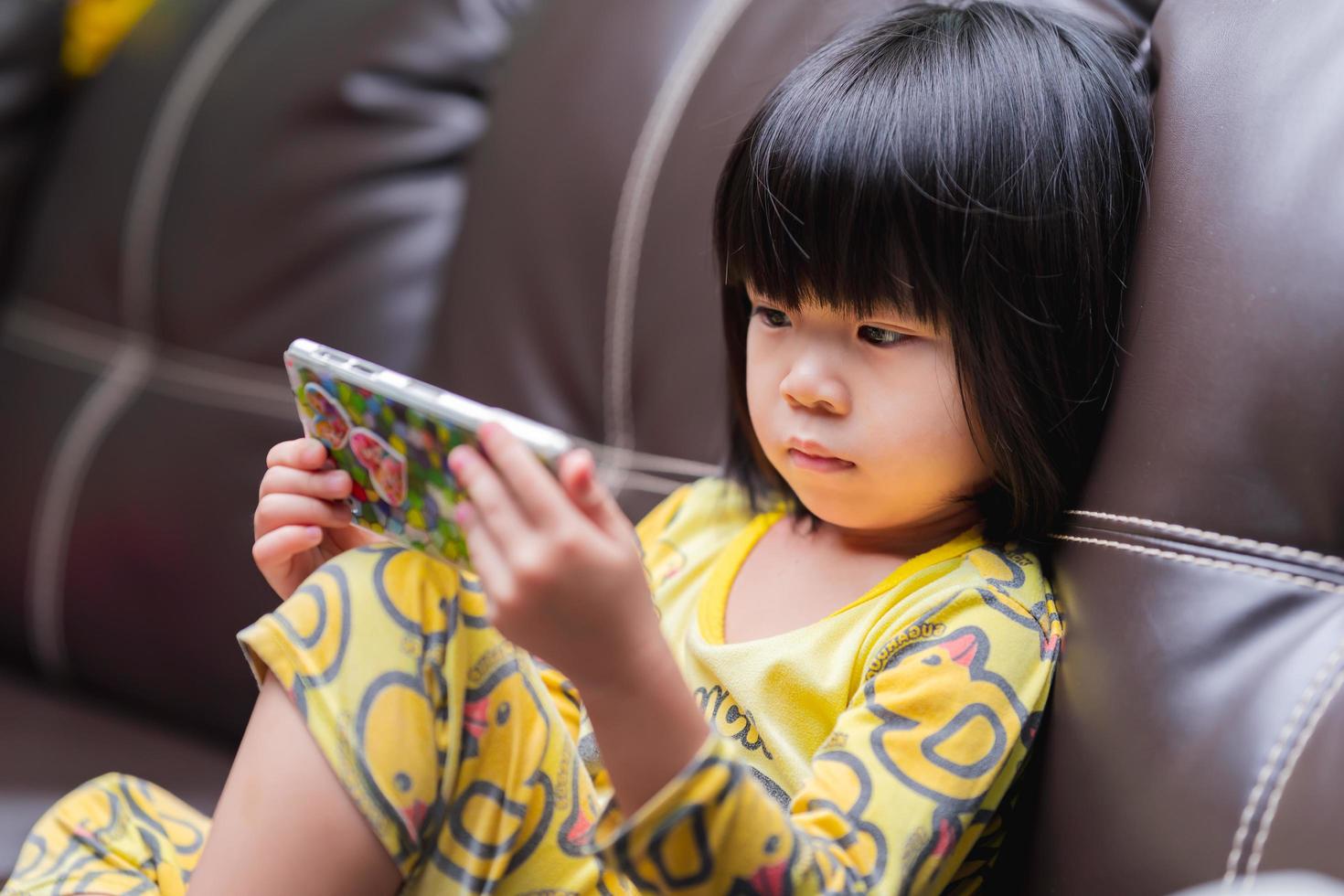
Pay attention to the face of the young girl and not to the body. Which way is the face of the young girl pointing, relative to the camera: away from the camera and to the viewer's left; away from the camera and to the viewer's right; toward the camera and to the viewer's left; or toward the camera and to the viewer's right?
toward the camera and to the viewer's left

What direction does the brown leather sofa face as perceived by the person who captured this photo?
facing the viewer and to the left of the viewer
